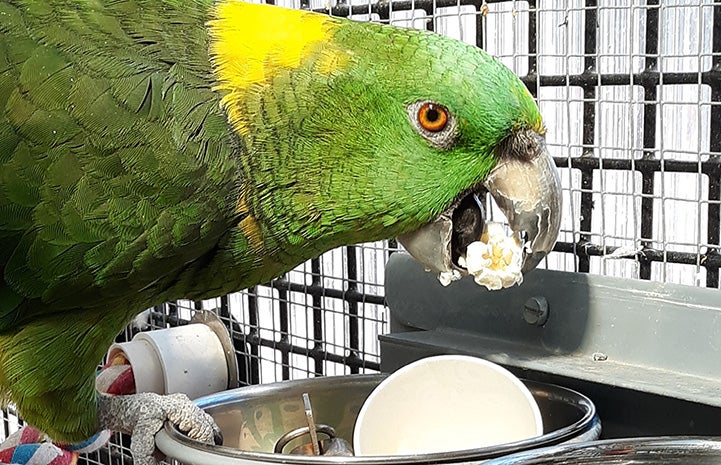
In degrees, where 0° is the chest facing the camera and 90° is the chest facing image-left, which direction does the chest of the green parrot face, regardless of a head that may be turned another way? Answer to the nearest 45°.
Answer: approximately 270°
